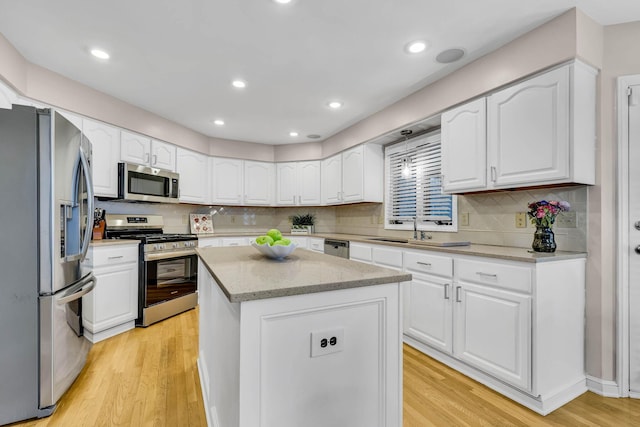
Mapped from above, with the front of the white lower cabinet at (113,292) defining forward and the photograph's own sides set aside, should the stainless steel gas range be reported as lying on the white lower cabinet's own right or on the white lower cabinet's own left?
on the white lower cabinet's own left

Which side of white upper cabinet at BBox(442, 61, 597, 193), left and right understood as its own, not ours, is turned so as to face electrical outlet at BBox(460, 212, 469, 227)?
right

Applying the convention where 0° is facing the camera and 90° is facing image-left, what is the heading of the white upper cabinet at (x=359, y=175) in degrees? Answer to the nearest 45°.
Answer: approximately 45°

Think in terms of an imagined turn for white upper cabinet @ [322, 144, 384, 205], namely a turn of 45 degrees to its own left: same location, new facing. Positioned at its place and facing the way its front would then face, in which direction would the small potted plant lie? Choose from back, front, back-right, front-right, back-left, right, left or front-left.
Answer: back-right

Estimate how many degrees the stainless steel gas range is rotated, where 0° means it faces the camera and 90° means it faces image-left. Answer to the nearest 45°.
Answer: approximately 315°

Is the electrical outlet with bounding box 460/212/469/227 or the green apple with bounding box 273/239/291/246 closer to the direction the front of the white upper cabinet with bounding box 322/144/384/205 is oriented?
the green apple
